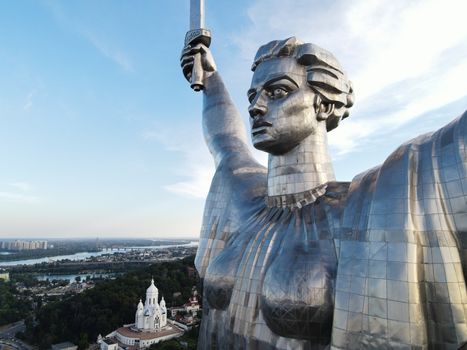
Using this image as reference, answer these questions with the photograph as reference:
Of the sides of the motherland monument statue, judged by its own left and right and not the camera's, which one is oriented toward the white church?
right

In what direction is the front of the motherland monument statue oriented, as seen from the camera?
facing the viewer and to the left of the viewer
